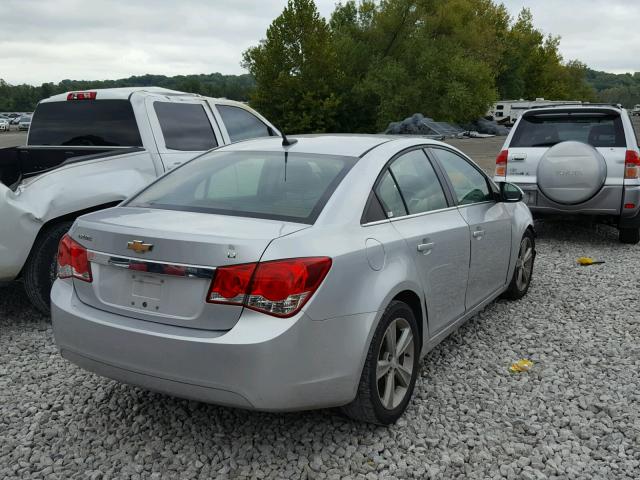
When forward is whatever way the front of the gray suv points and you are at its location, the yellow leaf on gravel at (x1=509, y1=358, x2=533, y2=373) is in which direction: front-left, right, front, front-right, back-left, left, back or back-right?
back

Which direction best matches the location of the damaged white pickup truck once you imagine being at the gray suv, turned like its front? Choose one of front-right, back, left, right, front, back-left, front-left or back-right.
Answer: back-left

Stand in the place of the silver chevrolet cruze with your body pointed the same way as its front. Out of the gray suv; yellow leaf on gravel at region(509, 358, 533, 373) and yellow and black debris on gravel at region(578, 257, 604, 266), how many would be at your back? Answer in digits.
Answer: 0

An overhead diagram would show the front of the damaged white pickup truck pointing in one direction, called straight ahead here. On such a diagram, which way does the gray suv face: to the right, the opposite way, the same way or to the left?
the same way

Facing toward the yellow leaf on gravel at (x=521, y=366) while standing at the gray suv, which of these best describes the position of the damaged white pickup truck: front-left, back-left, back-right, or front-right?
front-right

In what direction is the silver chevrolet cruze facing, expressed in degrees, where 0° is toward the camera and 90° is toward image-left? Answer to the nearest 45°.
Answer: approximately 225°

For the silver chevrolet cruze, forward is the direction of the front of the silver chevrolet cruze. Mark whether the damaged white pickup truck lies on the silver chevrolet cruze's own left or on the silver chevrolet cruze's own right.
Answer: on the silver chevrolet cruze's own left

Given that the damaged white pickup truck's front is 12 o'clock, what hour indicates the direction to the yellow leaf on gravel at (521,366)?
The yellow leaf on gravel is roughly at 3 o'clock from the damaged white pickup truck.

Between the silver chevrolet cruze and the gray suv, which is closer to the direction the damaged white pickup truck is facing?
the gray suv

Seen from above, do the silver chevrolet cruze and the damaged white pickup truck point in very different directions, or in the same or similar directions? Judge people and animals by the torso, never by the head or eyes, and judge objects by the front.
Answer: same or similar directions

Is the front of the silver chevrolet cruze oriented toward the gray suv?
yes

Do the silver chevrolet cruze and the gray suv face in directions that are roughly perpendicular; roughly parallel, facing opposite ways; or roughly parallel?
roughly parallel

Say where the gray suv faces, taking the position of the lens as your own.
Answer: facing away from the viewer
